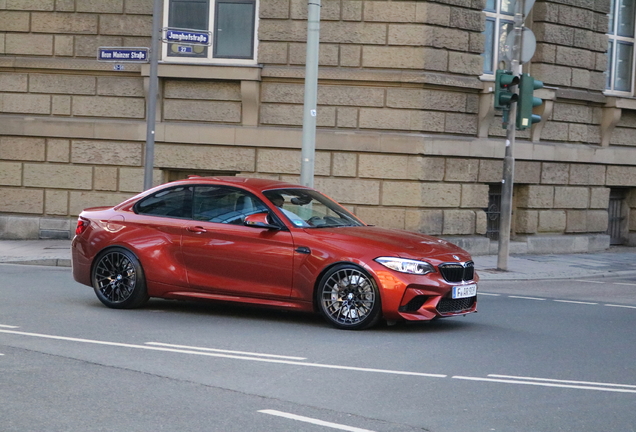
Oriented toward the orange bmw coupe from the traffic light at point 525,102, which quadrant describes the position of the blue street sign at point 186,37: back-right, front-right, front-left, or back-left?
front-right

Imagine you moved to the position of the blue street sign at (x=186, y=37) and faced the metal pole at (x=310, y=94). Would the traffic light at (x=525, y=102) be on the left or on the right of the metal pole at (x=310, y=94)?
left

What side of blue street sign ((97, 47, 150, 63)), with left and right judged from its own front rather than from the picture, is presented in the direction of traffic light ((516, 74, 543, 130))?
left

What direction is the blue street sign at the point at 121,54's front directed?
toward the camera

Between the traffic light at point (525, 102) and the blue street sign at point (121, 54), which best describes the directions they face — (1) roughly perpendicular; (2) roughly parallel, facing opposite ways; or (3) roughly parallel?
roughly perpendicular

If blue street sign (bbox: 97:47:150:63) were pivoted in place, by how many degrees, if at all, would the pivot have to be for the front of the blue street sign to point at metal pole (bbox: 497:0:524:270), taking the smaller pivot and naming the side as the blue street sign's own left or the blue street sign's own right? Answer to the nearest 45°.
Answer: approximately 90° to the blue street sign's own left

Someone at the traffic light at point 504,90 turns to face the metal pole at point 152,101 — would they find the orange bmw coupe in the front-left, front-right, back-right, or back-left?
front-left

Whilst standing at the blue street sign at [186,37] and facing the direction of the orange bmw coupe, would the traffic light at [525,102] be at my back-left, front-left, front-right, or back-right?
front-left

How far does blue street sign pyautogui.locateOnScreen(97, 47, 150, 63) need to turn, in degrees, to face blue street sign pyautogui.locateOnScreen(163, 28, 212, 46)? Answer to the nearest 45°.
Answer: approximately 90° to its left

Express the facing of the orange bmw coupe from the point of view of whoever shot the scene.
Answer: facing the viewer and to the right of the viewer
